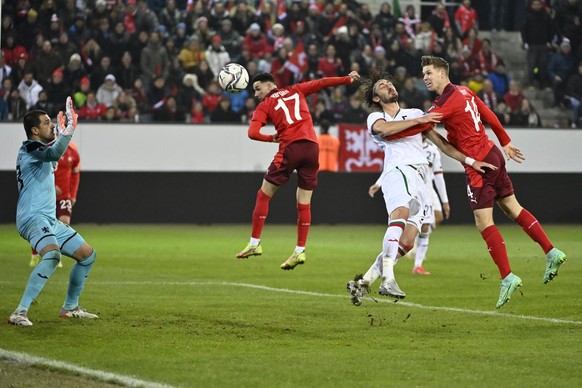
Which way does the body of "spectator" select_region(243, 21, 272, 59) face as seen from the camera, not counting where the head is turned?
toward the camera

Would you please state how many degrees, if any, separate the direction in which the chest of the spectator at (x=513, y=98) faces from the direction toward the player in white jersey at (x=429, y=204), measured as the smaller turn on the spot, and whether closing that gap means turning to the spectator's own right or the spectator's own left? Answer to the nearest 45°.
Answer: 0° — they already face them

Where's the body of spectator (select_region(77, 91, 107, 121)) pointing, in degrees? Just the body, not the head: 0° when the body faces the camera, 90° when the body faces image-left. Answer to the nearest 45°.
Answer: approximately 0°

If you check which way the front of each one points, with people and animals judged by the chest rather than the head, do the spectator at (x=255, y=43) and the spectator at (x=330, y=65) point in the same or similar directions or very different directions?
same or similar directions

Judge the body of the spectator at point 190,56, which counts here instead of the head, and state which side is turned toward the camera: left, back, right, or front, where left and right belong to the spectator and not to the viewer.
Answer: front

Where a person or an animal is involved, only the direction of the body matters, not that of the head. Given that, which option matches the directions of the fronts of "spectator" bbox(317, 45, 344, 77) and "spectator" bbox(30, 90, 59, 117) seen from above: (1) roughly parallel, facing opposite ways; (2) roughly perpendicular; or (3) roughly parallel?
roughly parallel

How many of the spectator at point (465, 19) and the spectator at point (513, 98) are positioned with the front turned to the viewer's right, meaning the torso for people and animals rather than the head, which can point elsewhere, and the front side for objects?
0

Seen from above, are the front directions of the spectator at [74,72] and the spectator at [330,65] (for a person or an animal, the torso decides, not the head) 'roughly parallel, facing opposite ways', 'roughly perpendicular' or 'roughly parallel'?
roughly parallel

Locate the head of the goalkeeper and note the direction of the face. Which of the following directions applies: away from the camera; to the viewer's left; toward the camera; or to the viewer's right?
to the viewer's right

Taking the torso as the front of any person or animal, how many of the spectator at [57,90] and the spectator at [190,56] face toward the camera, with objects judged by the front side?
2

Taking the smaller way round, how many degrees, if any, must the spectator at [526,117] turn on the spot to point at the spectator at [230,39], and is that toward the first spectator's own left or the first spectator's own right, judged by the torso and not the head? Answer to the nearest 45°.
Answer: approximately 90° to the first spectator's own right

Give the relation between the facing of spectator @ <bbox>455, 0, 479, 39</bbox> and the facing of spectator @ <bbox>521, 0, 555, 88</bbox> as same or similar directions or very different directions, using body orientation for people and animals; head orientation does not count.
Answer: same or similar directions

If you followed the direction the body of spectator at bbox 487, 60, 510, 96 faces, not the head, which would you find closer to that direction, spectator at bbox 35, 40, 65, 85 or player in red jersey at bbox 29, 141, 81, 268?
the player in red jersey

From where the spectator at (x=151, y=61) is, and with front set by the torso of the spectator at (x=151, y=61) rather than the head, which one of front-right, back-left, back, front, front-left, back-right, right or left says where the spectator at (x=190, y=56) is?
left

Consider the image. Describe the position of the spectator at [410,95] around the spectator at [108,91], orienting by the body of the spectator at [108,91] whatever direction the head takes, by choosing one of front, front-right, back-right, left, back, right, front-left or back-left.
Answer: left
